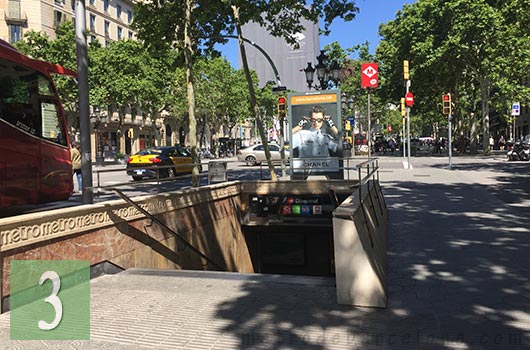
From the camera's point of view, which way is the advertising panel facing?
toward the camera

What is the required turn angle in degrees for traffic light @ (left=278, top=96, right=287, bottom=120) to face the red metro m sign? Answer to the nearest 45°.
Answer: approximately 45° to its left

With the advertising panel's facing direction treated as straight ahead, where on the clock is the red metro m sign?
The red metro m sign is roughly at 7 o'clock from the advertising panel.

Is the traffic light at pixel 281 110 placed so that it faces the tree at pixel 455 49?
no

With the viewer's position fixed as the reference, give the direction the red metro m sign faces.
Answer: facing the viewer

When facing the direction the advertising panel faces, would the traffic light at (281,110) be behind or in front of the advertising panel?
behind

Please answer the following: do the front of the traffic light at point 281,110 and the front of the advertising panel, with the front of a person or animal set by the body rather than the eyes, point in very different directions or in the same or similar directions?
same or similar directions
